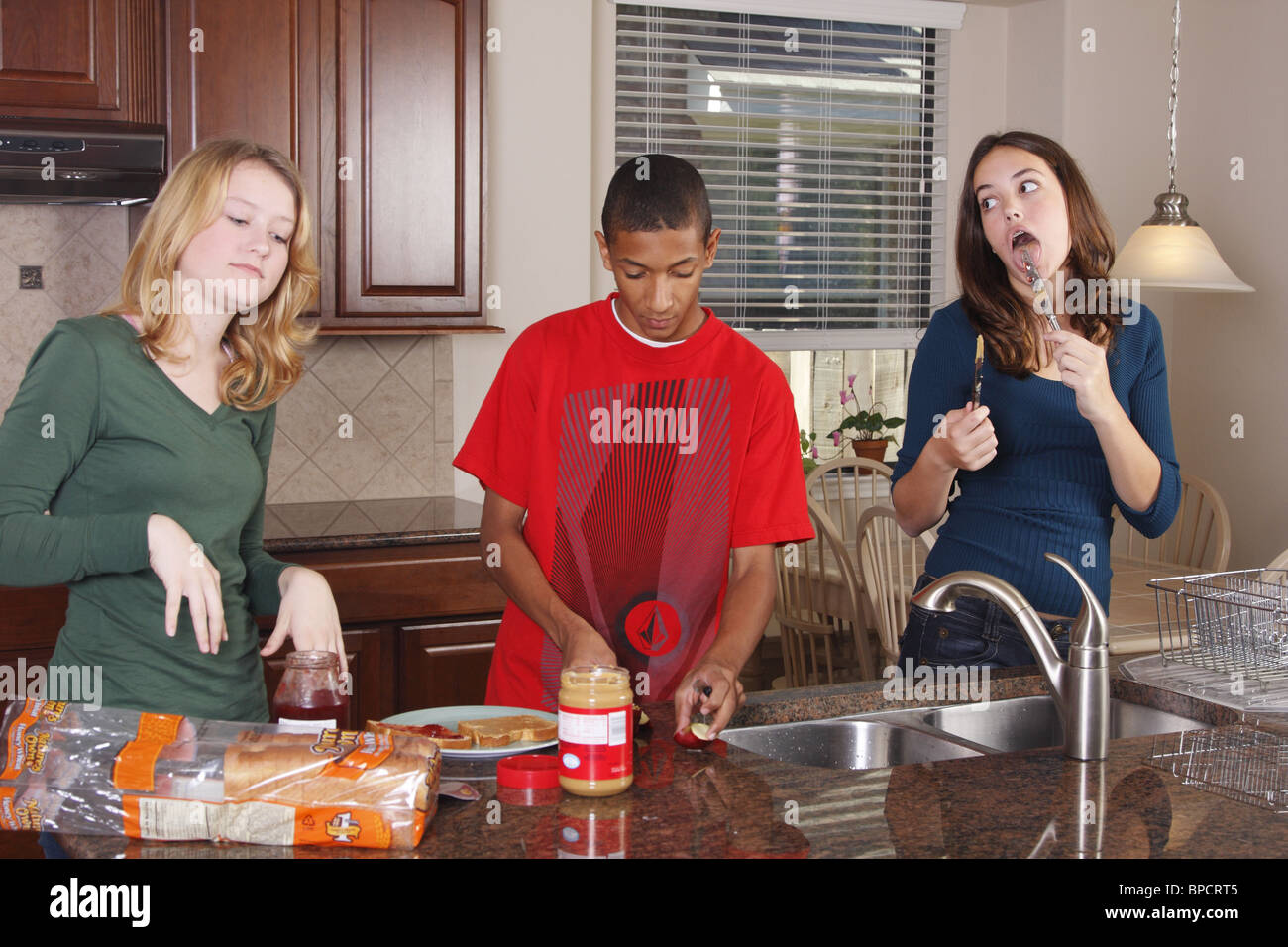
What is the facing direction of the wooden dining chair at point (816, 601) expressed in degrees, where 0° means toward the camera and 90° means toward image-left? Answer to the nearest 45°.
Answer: approximately 225°

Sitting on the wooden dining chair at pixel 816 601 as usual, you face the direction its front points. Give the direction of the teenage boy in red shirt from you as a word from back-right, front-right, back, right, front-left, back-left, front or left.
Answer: back-right

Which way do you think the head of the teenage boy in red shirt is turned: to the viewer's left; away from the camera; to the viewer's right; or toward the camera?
toward the camera

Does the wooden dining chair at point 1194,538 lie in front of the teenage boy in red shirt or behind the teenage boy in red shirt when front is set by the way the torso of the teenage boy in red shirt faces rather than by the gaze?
behind

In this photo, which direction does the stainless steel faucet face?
to the viewer's left

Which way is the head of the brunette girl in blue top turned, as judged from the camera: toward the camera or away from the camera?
toward the camera

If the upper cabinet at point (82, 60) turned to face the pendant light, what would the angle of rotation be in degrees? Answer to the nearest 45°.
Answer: approximately 90° to its left

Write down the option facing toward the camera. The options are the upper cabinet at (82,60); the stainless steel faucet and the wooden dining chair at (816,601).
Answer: the upper cabinet

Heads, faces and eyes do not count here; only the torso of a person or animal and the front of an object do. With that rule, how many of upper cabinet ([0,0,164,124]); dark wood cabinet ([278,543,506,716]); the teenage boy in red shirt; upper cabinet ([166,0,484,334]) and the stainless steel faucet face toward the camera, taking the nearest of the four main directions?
4

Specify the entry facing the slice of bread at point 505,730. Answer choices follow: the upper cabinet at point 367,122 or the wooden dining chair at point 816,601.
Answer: the upper cabinet

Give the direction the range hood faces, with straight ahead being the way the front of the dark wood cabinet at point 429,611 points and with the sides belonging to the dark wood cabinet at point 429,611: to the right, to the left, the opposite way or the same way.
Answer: the same way

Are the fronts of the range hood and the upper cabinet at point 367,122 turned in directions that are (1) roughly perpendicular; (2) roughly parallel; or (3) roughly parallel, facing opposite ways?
roughly parallel

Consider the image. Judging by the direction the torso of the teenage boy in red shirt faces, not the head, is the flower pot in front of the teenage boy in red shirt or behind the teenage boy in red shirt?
behind

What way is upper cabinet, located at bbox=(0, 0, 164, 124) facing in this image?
toward the camera

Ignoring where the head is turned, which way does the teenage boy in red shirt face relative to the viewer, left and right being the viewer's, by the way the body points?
facing the viewer

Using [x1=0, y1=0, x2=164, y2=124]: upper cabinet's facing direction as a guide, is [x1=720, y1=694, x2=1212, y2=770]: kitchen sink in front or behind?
in front
